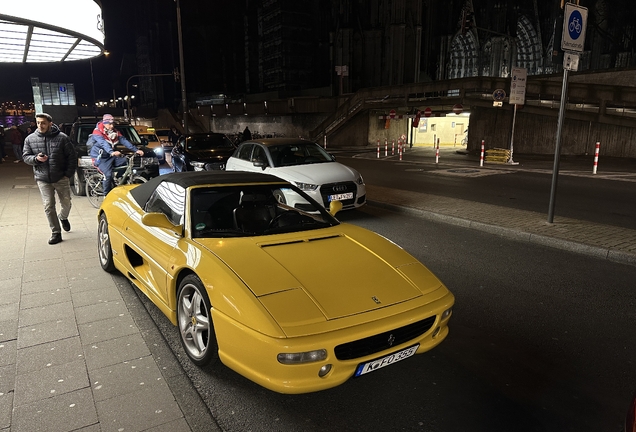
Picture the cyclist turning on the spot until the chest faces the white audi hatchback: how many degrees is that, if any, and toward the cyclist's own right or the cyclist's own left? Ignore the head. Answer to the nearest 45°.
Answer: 0° — they already face it

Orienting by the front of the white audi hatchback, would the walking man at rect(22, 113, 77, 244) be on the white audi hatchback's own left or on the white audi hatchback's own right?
on the white audi hatchback's own right

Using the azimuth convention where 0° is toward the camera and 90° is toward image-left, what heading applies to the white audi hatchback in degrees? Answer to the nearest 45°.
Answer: approximately 315°

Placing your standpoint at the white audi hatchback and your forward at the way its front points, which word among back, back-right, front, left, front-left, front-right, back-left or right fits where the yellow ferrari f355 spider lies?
front-right

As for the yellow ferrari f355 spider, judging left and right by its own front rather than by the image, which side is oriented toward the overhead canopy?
back

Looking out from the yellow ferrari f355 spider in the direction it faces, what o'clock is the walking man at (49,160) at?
The walking man is roughly at 6 o'clock from the yellow ferrari f355 spider.

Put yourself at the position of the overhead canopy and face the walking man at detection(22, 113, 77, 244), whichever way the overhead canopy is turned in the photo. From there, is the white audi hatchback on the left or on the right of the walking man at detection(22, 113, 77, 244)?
left

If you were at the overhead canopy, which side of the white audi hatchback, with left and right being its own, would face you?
right

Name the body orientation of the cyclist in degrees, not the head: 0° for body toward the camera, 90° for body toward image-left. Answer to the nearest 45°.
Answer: approximately 315°

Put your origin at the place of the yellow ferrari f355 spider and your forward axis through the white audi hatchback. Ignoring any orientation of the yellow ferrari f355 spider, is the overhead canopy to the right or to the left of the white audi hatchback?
left
